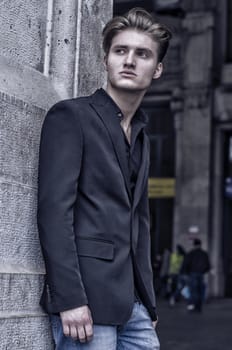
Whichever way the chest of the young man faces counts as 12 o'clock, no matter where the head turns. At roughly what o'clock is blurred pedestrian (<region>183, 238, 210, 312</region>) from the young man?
The blurred pedestrian is roughly at 8 o'clock from the young man.

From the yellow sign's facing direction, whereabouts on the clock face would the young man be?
The young man is roughly at 12 o'clock from the yellow sign.

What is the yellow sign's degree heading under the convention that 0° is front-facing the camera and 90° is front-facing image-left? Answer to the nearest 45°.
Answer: approximately 0°

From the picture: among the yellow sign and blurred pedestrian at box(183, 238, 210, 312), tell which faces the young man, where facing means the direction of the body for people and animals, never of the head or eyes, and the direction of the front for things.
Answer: the yellow sign

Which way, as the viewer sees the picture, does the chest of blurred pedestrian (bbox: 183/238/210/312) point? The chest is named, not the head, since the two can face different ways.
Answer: away from the camera

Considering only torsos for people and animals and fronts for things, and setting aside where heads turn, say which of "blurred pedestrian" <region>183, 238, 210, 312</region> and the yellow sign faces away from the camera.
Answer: the blurred pedestrian

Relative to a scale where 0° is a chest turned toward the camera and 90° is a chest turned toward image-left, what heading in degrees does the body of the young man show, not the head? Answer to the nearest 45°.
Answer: approximately 315°

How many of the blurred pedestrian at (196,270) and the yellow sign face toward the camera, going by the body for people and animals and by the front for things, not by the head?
1
